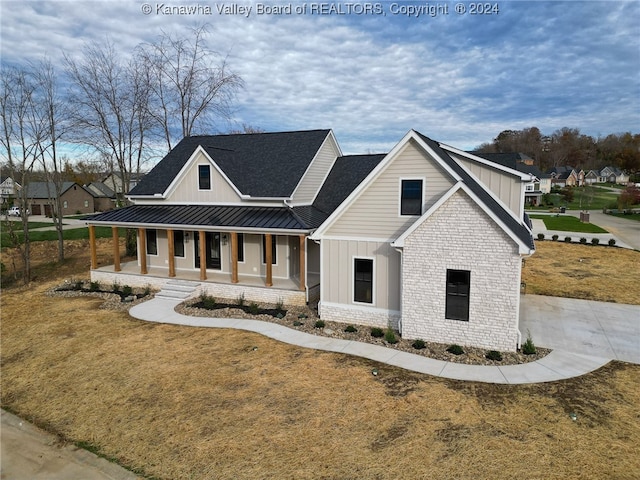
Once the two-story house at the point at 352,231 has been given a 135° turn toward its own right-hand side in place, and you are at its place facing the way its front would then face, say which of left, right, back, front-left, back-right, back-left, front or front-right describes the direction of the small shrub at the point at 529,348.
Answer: back

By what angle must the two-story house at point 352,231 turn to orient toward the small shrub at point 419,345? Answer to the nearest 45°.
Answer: approximately 45° to its left

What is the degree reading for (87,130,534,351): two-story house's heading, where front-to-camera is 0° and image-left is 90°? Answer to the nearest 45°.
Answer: approximately 0°

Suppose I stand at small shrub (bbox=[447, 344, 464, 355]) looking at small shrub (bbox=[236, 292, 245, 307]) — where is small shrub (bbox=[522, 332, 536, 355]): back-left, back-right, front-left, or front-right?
back-right
